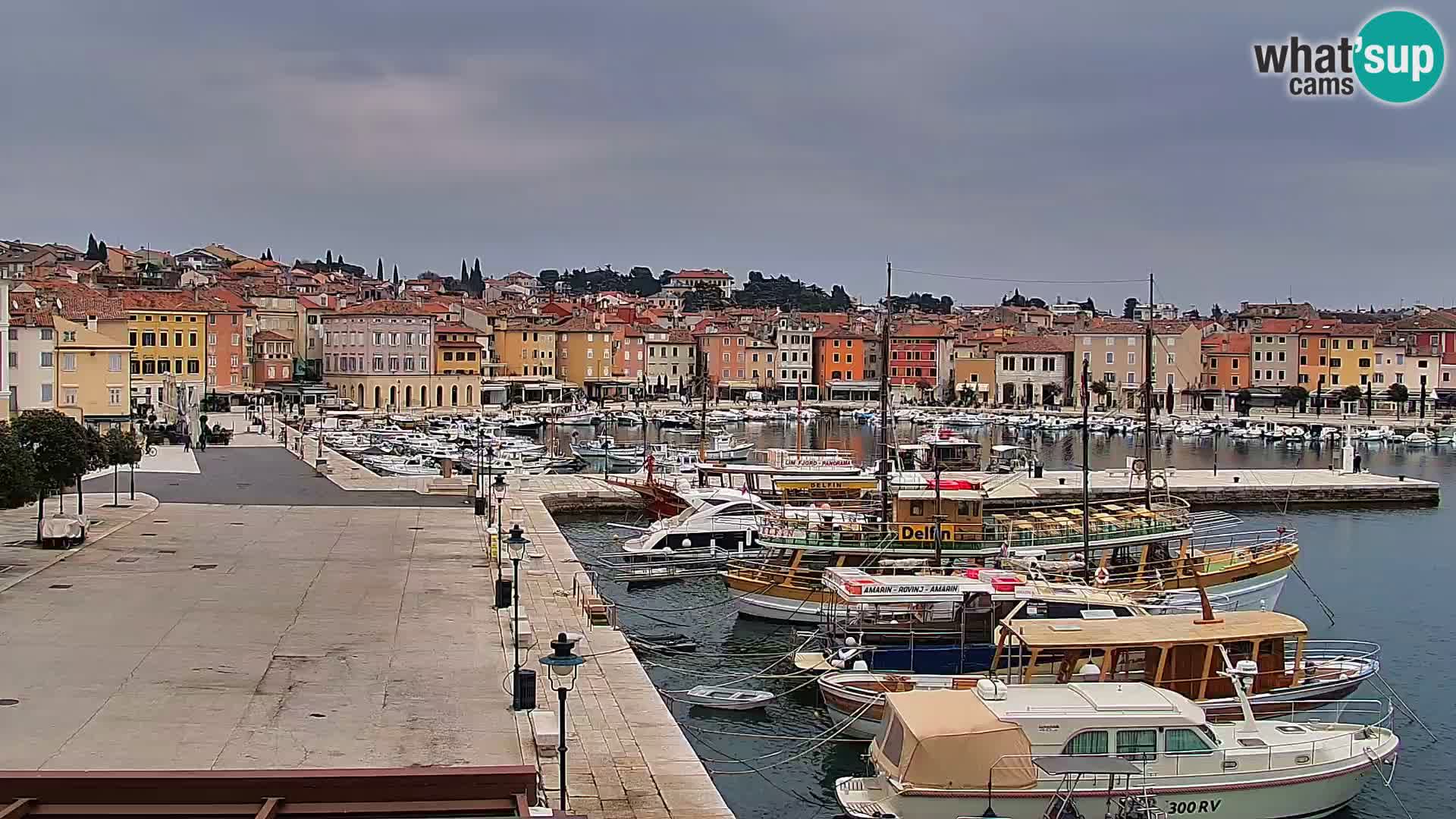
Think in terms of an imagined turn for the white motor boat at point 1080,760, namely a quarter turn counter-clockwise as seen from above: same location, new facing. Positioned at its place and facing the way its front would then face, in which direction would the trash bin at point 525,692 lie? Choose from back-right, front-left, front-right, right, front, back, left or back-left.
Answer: left

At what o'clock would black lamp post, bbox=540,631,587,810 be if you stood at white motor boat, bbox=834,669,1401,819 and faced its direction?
The black lamp post is roughly at 5 o'clock from the white motor boat.

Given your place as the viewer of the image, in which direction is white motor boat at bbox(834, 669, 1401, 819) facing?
facing to the right of the viewer

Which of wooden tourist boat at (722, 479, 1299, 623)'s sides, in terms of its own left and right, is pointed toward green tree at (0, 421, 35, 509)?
back

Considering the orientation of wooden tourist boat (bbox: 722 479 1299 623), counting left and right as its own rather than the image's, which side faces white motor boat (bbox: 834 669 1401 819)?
right

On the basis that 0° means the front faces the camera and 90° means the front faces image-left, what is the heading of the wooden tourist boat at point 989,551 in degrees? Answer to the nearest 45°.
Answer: approximately 270°

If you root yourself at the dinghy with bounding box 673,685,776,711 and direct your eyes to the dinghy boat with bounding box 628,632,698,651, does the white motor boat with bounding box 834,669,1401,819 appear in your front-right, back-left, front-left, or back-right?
back-right
